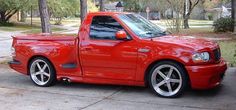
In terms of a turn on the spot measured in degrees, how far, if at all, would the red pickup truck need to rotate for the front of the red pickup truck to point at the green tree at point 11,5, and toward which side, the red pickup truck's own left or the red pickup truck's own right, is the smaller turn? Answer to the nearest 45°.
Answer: approximately 135° to the red pickup truck's own left

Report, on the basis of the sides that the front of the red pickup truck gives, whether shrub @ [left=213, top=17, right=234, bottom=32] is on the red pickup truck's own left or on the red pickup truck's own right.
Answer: on the red pickup truck's own left

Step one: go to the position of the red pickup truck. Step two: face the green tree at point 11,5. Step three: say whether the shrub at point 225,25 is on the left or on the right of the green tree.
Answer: right

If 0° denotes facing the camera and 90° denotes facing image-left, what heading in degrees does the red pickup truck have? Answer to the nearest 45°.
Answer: approximately 315°
